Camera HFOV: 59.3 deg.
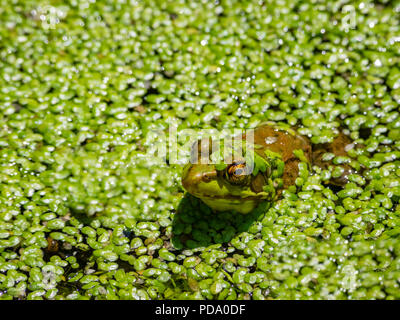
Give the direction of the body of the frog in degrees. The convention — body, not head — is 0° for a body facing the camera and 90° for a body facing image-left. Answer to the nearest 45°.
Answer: approximately 45°
